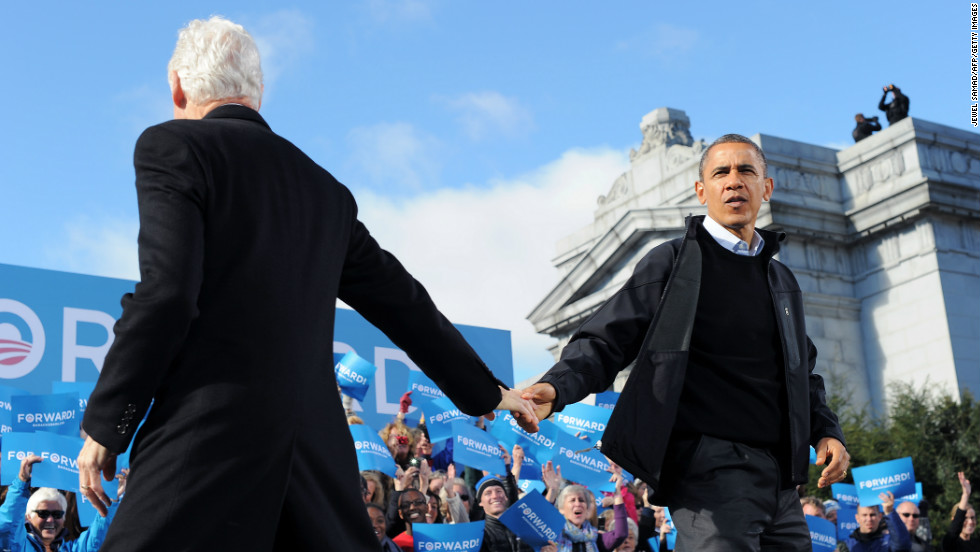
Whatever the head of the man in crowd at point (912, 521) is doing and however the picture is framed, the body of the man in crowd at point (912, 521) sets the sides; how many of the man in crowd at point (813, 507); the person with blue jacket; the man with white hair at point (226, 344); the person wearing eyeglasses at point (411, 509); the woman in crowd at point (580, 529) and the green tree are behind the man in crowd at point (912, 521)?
1

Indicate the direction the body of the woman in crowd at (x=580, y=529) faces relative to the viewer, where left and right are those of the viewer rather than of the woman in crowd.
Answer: facing the viewer

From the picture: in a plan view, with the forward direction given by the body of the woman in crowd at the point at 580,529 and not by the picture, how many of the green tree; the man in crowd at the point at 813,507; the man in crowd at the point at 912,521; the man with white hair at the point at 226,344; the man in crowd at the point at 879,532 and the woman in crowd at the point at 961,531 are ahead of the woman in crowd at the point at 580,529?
1

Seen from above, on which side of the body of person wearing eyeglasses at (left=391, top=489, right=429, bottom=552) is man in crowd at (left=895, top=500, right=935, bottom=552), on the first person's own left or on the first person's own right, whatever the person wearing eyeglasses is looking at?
on the first person's own left

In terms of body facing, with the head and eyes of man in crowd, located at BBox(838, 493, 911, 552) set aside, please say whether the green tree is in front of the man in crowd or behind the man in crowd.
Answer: behind

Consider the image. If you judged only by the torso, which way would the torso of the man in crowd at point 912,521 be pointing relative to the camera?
toward the camera

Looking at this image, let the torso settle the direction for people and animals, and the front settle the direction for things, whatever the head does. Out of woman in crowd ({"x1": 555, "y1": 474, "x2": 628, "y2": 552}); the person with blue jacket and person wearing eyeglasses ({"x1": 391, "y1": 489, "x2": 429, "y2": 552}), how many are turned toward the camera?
3

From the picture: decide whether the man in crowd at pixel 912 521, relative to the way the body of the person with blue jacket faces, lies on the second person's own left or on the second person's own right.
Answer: on the second person's own left

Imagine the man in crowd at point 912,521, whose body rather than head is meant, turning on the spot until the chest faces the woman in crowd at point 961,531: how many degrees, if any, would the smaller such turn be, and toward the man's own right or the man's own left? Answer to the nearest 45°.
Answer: approximately 135° to the man's own left

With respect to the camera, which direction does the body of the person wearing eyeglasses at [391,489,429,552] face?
toward the camera

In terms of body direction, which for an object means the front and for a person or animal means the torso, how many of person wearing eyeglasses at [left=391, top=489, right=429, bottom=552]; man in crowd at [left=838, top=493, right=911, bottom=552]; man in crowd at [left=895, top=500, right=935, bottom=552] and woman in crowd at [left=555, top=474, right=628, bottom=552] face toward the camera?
4

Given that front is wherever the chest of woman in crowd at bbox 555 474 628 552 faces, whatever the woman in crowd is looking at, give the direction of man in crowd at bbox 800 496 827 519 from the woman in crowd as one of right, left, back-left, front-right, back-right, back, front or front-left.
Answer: back-left
